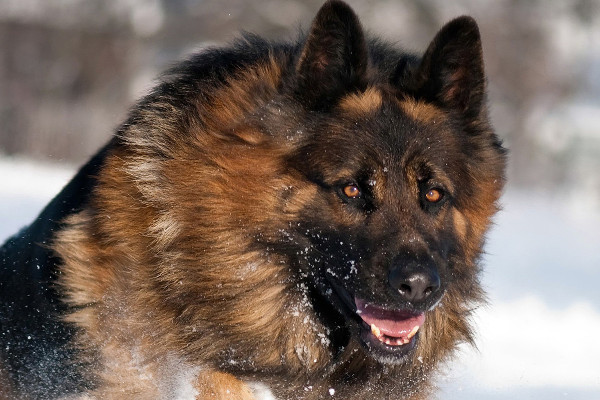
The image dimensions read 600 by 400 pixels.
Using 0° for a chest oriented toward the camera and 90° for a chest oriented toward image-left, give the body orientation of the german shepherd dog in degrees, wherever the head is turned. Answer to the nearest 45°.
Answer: approximately 315°
